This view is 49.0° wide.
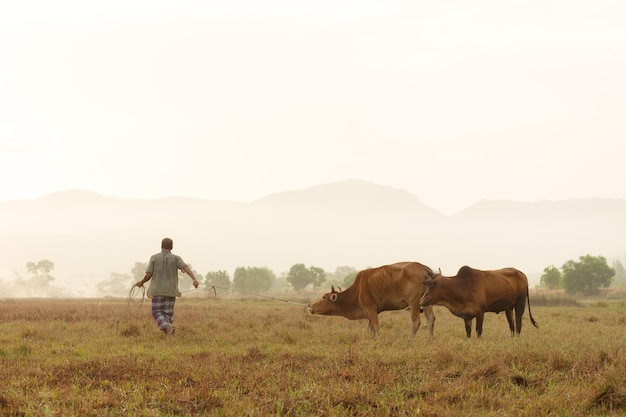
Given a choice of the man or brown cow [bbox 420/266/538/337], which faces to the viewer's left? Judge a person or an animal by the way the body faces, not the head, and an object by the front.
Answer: the brown cow

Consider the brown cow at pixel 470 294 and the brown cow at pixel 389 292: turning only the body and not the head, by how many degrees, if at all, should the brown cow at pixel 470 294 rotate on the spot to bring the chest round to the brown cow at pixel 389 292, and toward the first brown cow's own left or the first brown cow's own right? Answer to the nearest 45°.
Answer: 0° — it already faces it

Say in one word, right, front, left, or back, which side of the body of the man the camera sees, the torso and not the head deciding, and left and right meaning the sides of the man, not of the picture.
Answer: back

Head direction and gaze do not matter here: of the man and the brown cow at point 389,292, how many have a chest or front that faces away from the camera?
1

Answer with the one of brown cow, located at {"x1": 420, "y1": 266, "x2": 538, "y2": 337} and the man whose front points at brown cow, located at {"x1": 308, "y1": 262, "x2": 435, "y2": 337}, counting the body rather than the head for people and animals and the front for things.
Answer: brown cow, located at {"x1": 420, "y1": 266, "x2": 538, "y2": 337}

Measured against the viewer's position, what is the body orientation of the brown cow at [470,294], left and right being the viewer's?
facing to the left of the viewer

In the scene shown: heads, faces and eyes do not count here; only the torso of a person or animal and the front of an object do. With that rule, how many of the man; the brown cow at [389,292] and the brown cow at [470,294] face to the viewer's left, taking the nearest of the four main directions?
2

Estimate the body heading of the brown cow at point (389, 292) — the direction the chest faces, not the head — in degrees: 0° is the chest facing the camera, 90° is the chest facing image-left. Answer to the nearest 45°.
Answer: approximately 90°

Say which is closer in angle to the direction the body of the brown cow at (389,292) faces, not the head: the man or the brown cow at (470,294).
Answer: the man

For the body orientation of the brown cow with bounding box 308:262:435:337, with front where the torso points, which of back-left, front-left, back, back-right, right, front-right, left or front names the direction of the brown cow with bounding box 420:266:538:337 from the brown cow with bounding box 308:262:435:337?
back

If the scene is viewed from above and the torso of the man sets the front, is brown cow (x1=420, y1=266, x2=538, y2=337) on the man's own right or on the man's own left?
on the man's own right
